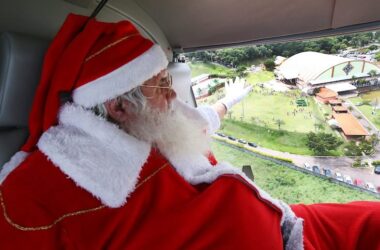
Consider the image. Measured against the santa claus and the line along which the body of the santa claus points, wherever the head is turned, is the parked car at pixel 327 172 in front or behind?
in front

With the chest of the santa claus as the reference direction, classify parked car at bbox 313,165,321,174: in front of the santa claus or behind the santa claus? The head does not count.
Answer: in front

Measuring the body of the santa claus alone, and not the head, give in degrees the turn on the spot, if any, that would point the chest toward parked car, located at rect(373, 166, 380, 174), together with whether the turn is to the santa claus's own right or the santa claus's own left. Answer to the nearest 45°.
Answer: approximately 45° to the santa claus's own left

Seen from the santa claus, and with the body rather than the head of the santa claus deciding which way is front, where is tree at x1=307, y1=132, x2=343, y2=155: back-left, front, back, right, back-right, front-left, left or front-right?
front-left

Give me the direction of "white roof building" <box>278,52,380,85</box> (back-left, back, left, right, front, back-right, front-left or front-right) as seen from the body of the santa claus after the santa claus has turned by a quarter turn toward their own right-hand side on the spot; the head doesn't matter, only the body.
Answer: back-left

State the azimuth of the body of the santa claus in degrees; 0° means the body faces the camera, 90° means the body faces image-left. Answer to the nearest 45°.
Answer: approximately 270°

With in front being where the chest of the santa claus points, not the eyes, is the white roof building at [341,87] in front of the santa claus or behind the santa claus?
in front

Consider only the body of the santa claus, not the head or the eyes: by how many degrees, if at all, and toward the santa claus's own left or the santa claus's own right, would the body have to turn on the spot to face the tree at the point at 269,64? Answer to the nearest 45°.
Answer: approximately 45° to the santa claus's own left

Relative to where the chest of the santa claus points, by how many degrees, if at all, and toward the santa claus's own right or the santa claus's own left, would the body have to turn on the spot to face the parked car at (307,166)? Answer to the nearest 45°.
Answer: approximately 45° to the santa claus's own left
